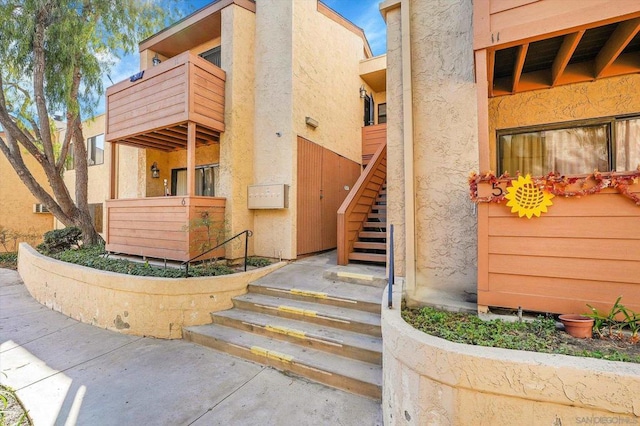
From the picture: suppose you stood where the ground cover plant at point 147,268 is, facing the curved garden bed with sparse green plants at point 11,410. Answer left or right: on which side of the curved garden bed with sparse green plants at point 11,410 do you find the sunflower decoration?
left

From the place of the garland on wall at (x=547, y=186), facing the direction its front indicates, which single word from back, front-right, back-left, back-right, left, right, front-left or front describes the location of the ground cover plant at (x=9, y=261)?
right

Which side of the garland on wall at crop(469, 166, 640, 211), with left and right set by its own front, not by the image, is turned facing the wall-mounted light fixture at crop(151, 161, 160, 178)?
right

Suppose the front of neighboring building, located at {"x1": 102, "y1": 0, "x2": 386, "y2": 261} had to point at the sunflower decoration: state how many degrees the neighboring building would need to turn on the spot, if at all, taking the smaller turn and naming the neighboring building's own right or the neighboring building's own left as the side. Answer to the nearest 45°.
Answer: approximately 90° to the neighboring building's own left

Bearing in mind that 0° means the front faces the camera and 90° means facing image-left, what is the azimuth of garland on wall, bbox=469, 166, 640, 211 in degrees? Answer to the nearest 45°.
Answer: approximately 0°

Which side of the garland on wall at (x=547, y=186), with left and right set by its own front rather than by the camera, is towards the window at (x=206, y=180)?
right

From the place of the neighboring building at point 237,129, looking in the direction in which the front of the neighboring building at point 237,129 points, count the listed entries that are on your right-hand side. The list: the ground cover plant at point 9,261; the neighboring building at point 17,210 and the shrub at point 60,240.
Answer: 3

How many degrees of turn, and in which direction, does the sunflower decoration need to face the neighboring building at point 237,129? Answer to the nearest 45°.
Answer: approximately 90° to its right

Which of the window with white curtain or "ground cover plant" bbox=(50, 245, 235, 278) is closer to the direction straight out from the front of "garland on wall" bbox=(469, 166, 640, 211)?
the ground cover plant
